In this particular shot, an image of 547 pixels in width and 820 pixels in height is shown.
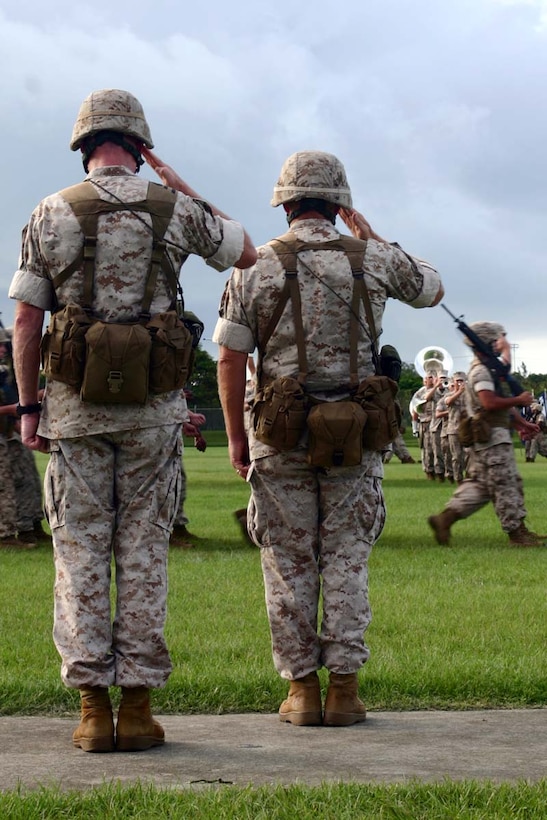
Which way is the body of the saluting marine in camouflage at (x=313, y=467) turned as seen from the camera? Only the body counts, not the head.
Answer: away from the camera

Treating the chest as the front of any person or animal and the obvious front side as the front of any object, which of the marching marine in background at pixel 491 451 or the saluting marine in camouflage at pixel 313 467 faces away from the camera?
the saluting marine in camouflage

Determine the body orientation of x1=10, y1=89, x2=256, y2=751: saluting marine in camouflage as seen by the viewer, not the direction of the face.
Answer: away from the camera

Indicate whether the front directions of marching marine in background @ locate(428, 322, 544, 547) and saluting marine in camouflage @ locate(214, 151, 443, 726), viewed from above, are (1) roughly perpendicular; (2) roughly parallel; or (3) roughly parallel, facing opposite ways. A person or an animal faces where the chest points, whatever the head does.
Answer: roughly perpendicular

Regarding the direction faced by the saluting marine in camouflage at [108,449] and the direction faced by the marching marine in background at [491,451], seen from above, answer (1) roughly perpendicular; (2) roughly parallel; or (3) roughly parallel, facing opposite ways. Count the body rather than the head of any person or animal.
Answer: roughly perpendicular

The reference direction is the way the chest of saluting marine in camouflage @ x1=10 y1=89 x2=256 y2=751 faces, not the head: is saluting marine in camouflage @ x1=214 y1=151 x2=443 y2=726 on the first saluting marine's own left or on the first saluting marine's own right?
on the first saluting marine's own right

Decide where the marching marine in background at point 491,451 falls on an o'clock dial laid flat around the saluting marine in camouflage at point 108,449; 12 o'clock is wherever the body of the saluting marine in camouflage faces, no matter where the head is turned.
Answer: The marching marine in background is roughly at 1 o'clock from the saluting marine in camouflage.
